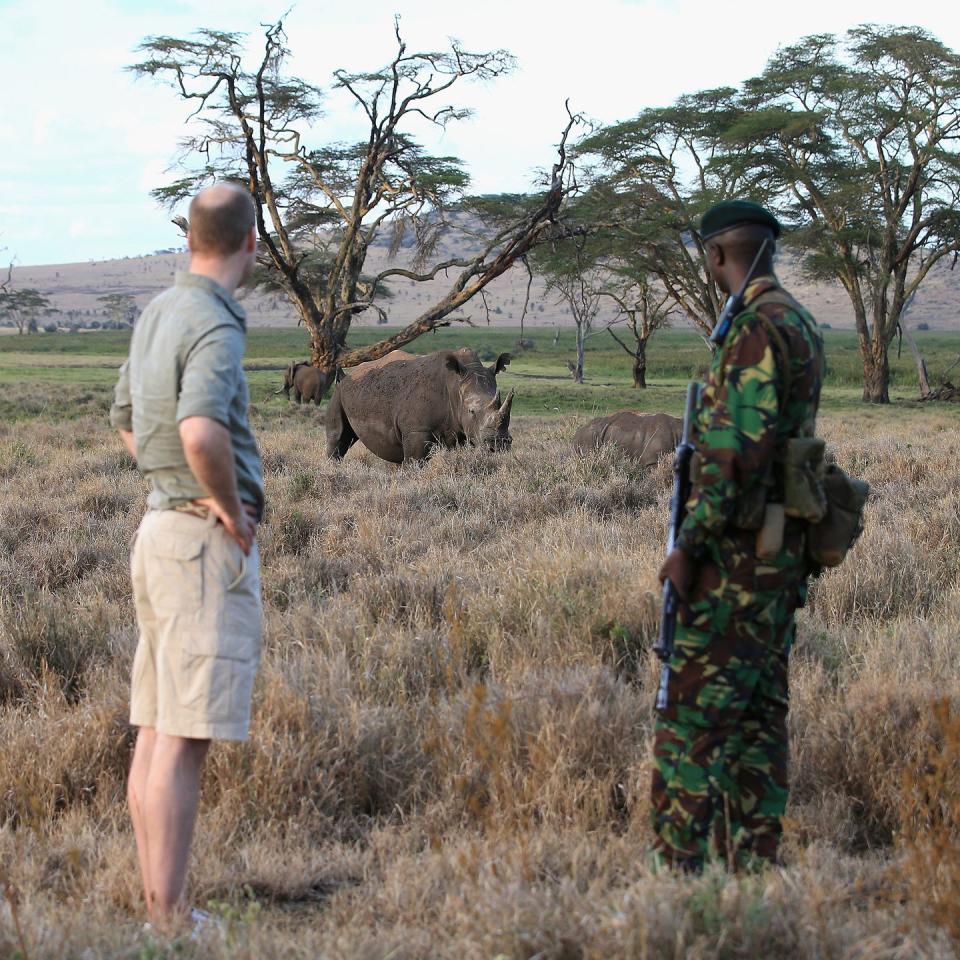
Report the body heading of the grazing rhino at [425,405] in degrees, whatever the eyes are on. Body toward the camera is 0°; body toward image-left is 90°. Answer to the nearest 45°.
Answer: approximately 315°

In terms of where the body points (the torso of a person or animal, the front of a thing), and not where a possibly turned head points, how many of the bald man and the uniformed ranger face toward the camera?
0

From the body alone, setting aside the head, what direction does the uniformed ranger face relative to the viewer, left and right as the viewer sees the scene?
facing away from the viewer and to the left of the viewer

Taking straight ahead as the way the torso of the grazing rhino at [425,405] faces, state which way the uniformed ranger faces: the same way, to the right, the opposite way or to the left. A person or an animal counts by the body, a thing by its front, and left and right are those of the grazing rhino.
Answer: the opposite way

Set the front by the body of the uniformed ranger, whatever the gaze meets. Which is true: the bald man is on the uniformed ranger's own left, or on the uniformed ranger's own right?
on the uniformed ranger's own left

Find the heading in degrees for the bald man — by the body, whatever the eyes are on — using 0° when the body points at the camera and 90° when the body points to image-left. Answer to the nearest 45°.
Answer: approximately 225°

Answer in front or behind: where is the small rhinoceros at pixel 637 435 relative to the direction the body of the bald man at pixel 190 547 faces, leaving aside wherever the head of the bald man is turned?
in front

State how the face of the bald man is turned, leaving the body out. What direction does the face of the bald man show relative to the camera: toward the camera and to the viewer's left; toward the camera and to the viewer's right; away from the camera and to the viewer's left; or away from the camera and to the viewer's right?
away from the camera and to the viewer's right

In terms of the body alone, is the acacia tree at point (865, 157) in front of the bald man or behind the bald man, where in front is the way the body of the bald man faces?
in front

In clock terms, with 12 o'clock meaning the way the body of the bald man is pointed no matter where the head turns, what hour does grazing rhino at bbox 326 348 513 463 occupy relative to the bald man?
The grazing rhino is roughly at 11 o'clock from the bald man.
